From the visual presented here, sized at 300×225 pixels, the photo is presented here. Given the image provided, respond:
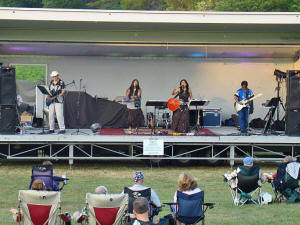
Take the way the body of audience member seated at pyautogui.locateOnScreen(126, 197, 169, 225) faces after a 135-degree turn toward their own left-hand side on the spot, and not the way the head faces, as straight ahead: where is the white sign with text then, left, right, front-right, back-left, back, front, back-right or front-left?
back-right

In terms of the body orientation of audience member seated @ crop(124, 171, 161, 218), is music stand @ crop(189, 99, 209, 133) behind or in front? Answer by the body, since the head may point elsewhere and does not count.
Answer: in front

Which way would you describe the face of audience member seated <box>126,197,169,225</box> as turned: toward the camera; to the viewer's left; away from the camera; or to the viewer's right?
away from the camera

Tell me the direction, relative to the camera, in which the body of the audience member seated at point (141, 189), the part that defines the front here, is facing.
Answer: away from the camera

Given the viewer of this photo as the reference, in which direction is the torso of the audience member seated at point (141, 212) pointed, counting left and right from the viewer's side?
facing away from the viewer

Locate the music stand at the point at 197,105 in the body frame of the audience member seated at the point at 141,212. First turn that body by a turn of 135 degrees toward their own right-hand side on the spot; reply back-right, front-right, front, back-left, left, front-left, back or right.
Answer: back-left

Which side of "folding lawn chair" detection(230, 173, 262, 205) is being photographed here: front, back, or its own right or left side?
back

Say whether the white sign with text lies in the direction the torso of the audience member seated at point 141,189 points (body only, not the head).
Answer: yes

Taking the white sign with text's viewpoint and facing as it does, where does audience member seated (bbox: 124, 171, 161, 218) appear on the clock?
The audience member seated is roughly at 12 o'clock from the white sign with text.

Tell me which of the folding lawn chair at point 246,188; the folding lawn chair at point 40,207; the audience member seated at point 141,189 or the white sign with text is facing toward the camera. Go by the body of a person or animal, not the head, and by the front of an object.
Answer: the white sign with text

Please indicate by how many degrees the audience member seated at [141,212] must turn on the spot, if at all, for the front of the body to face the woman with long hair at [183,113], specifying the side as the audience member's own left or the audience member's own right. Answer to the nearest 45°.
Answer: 0° — they already face them

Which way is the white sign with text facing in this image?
toward the camera

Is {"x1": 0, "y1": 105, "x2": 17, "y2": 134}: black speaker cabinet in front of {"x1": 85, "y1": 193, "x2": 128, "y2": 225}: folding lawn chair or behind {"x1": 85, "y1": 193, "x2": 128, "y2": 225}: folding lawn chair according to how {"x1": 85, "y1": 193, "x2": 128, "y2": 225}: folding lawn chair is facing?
in front

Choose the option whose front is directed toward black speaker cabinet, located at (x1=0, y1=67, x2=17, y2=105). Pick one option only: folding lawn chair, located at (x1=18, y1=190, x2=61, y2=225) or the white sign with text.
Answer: the folding lawn chair

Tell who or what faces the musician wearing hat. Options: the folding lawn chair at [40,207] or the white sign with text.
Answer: the folding lawn chair

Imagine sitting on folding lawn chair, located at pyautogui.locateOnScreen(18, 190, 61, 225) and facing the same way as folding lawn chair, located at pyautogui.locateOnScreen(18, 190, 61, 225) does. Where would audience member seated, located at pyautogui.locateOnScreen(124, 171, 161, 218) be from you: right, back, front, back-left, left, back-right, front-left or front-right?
right

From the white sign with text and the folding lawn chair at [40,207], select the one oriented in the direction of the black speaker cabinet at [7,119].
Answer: the folding lawn chair

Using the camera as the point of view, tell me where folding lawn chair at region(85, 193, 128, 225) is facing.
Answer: facing away from the viewer

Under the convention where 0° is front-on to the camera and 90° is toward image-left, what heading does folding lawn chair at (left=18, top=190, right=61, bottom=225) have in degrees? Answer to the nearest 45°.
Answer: approximately 180°

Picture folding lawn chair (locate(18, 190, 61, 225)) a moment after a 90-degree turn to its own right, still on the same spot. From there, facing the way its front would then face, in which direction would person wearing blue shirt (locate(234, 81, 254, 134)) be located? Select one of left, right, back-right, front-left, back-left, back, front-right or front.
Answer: front-left
